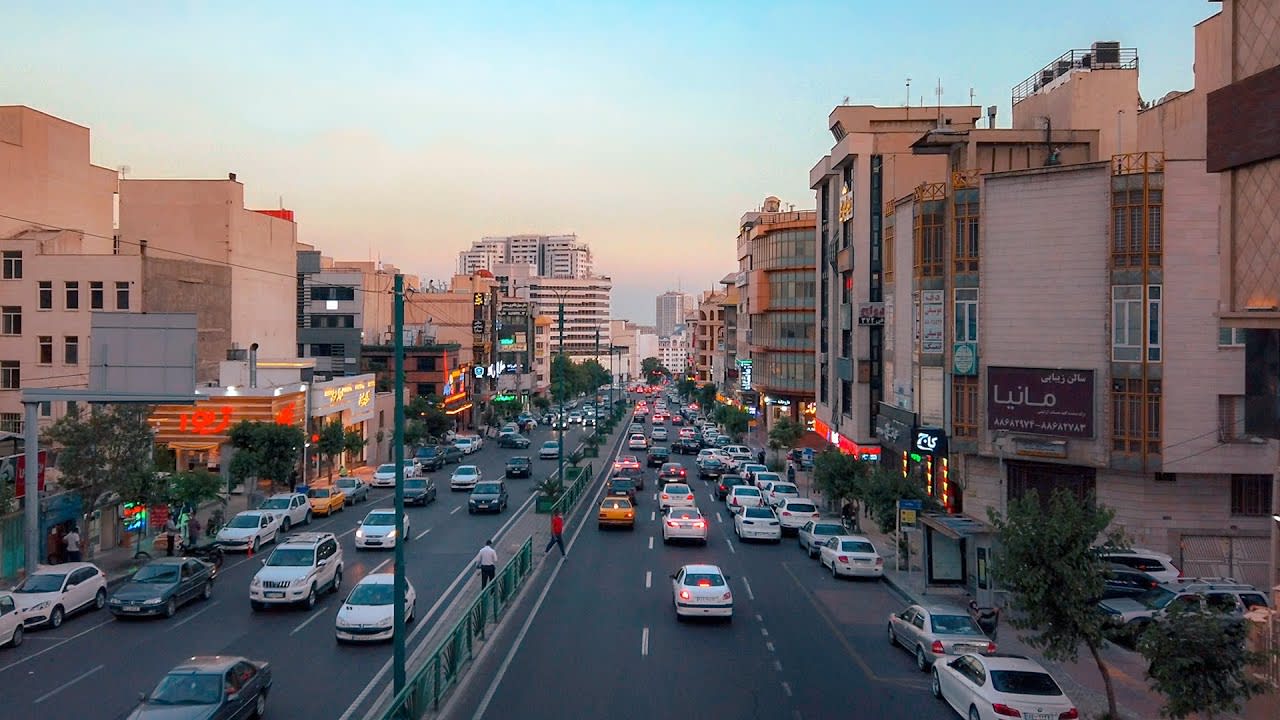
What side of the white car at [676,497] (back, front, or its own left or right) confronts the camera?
back

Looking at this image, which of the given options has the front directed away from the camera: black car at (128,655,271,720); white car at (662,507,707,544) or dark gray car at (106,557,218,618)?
the white car

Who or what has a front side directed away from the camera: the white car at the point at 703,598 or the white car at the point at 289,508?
the white car at the point at 703,598

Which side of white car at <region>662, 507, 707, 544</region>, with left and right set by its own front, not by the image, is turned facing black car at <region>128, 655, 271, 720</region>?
back

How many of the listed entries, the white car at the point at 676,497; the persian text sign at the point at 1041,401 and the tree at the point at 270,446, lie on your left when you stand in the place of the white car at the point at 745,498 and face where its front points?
2

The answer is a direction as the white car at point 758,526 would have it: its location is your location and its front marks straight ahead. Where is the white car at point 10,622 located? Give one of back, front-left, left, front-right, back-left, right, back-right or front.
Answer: back-left

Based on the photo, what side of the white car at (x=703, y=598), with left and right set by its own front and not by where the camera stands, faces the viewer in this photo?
back

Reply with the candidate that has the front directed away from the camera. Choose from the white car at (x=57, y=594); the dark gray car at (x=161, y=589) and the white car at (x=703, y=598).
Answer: the white car at (x=703, y=598)

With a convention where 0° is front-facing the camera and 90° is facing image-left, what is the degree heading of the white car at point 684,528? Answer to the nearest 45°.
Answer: approximately 180°

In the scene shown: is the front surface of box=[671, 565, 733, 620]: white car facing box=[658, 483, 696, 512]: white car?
yes

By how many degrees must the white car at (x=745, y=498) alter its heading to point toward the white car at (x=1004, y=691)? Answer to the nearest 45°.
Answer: approximately 180°

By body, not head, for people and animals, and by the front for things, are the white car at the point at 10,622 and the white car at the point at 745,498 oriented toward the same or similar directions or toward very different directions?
very different directions

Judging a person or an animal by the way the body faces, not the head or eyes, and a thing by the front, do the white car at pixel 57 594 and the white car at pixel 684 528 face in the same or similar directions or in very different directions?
very different directions

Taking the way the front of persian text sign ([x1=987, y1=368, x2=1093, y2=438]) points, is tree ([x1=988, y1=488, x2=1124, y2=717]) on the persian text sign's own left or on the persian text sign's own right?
on the persian text sign's own left

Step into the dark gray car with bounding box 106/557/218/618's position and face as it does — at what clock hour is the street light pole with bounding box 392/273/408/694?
The street light pole is roughly at 10 o'clock from the dark gray car.
